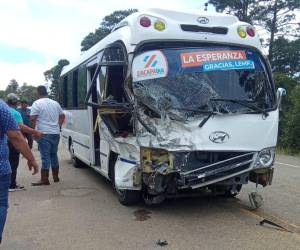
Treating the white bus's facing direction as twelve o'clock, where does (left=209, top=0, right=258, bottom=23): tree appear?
The tree is roughly at 8 o'clock from the white bus.

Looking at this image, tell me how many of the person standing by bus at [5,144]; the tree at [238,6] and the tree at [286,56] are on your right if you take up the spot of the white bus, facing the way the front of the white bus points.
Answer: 1

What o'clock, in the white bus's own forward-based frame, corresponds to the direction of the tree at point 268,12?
The tree is roughly at 8 o'clock from the white bus.

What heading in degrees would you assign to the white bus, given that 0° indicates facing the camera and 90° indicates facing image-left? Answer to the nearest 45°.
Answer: approximately 315°

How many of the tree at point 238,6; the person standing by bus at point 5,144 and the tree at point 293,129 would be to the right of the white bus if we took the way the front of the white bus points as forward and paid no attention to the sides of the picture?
1
